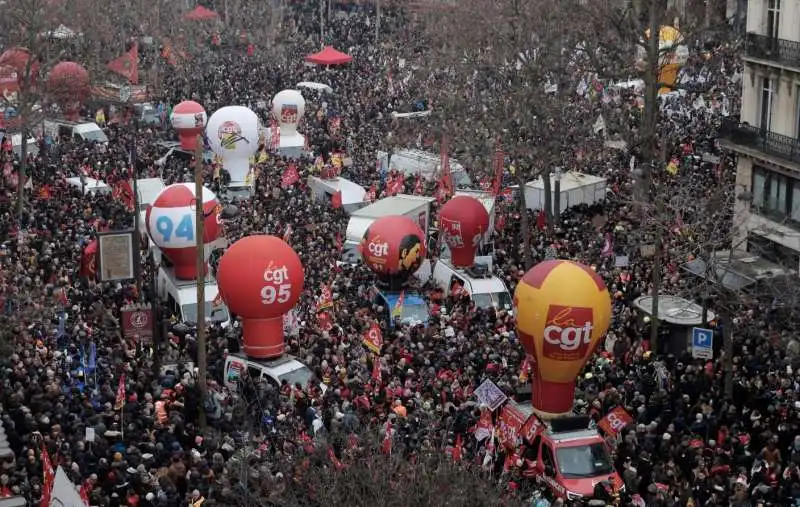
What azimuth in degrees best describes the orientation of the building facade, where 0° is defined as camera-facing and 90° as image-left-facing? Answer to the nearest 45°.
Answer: approximately 45°

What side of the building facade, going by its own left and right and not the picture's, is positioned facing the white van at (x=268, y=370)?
front

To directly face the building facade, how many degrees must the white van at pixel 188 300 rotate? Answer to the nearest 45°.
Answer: approximately 45° to its left

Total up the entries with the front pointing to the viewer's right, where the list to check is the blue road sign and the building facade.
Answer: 0

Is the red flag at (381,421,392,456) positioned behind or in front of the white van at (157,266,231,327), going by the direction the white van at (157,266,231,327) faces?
in front

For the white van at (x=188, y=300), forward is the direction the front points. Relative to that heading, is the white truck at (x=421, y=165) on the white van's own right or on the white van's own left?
on the white van's own left

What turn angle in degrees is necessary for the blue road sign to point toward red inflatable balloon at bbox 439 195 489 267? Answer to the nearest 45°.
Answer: approximately 135° to its right

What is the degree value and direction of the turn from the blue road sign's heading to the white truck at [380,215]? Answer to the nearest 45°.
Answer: approximately 135° to its right

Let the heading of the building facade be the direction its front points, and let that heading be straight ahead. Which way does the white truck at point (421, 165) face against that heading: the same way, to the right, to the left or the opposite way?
to the left

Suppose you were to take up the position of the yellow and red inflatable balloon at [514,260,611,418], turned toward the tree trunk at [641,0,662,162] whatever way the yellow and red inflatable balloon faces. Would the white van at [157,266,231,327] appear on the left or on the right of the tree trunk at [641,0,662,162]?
left

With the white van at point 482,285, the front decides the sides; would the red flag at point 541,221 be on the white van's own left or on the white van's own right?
on the white van's own left

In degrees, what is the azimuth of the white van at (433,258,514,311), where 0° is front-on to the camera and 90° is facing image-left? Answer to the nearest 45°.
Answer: approximately 315°

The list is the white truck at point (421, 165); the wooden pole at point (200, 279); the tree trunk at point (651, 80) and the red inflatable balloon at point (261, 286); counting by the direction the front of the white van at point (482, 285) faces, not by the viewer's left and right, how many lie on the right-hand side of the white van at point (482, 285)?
2
